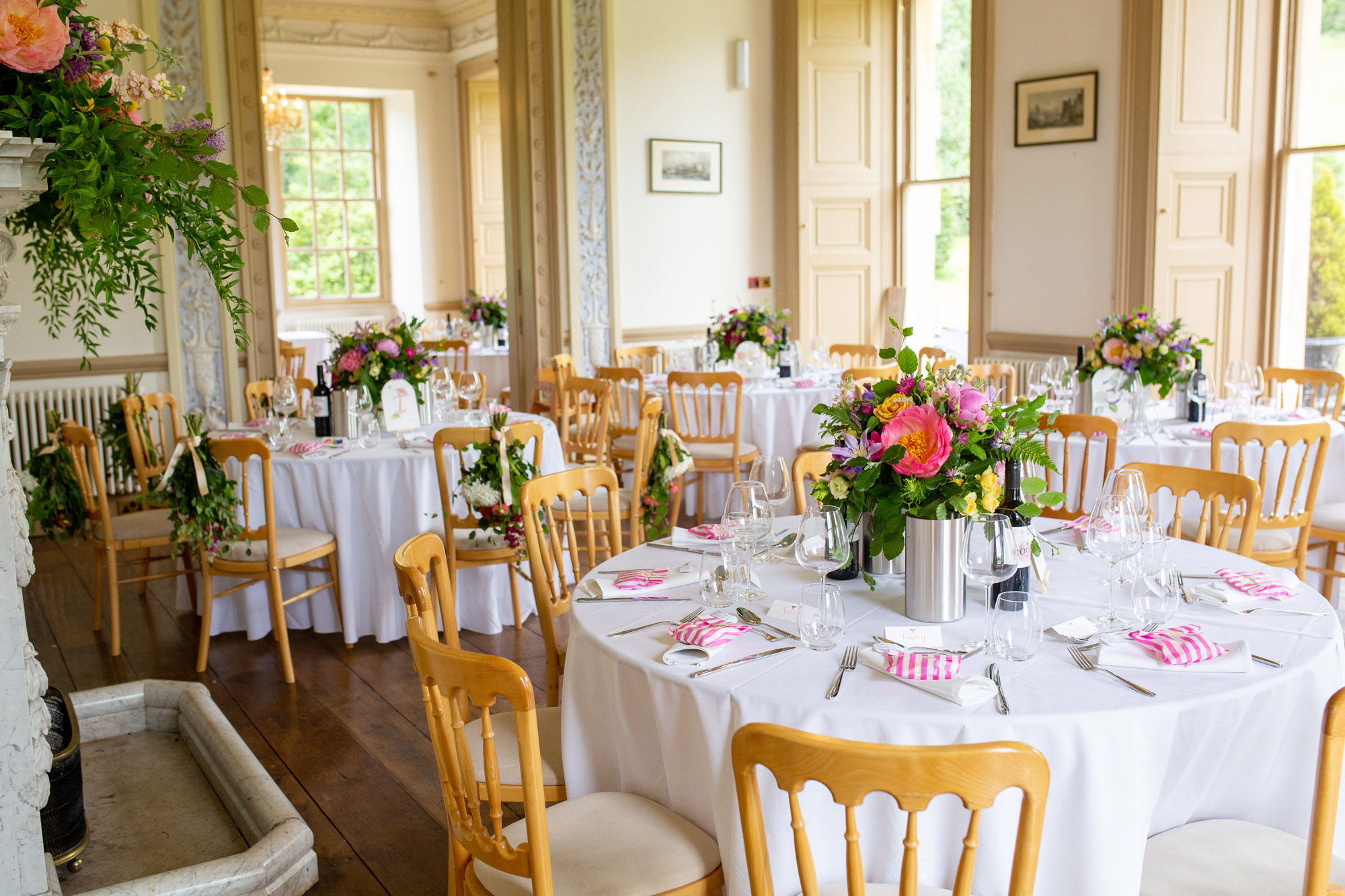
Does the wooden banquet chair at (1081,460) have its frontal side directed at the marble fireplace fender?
no

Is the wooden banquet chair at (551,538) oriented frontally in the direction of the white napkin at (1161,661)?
yes

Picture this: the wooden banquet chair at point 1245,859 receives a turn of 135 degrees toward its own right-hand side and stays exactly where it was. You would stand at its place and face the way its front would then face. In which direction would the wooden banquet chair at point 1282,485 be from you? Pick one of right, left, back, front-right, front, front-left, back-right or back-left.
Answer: left

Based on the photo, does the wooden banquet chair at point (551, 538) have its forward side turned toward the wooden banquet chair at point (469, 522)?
no

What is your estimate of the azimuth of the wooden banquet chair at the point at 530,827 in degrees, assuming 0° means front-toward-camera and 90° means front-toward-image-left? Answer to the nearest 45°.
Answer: approximately 225°

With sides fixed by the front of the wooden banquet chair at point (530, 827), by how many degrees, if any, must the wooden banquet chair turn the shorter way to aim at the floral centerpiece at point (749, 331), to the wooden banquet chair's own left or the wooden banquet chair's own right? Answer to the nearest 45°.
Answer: approximately 45° to the wooden banquet chair's own left

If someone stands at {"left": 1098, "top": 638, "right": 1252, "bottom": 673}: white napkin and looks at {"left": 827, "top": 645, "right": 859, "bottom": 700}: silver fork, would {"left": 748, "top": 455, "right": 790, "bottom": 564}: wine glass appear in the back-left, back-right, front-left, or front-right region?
front-right

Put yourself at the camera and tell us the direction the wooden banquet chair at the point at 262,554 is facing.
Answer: facing away from the viewer and to the right of the viewer

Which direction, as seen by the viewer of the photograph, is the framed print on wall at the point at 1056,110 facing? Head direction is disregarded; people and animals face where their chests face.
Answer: facing the viewer and to the left of the viewer

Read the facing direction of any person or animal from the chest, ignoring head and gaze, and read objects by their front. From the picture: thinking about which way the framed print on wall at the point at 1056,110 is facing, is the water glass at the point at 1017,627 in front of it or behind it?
in front

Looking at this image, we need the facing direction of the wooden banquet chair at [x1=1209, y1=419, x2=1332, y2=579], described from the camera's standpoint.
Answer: facing away from the viewer and to the left of the viewer

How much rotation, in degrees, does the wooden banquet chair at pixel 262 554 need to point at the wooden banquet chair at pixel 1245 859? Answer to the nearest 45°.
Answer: approximately 90° to its right

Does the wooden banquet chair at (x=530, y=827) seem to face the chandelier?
no
